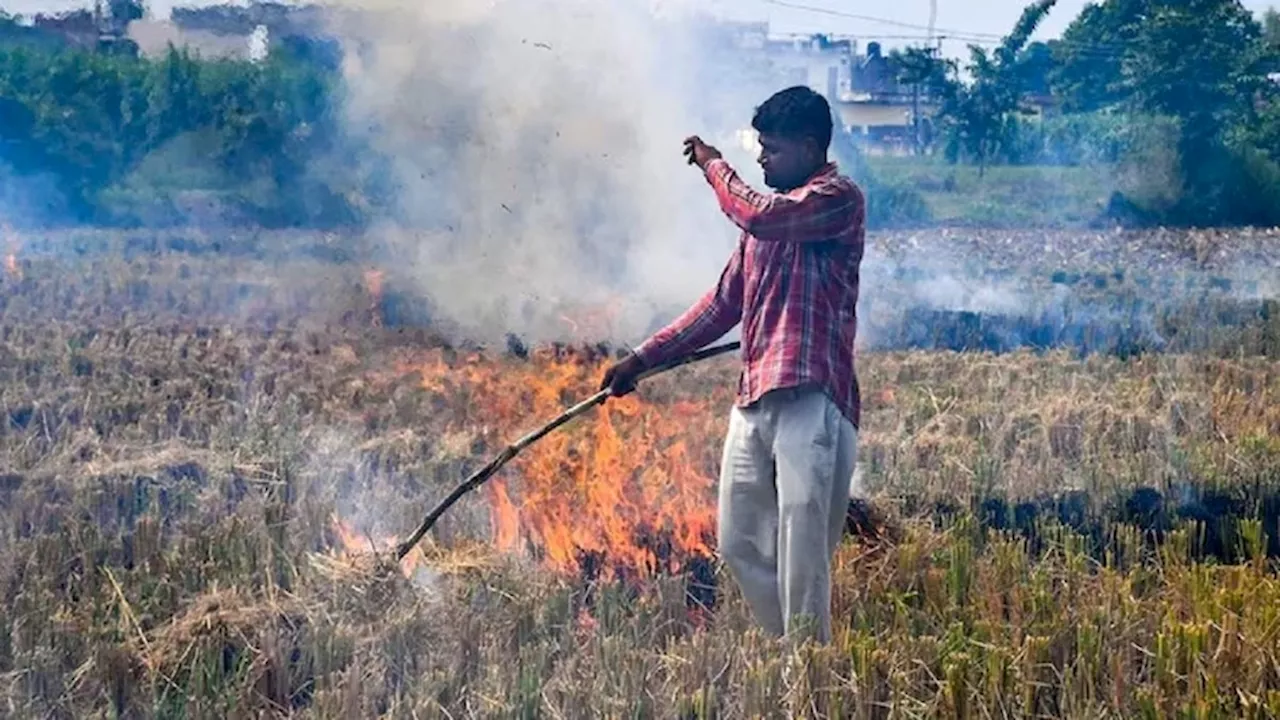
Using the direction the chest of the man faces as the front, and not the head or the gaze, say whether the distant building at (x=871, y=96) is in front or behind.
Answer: behind

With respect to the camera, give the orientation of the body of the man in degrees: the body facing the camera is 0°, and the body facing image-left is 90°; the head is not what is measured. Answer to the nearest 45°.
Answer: approximately 45°

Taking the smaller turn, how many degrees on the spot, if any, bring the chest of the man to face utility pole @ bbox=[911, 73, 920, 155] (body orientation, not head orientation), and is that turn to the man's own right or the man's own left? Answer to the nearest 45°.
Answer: approximately 135° to the man's own right

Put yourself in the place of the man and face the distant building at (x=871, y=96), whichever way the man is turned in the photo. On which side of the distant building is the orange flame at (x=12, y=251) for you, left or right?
left

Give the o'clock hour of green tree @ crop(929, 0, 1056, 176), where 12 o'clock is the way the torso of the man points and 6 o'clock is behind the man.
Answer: The green tree is roughly at 5 o'clock from the man.

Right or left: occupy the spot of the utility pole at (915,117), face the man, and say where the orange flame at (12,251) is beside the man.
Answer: right

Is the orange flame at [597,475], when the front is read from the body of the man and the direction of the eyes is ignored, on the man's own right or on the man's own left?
on the man's own right

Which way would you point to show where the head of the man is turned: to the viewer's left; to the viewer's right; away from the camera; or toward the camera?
to the viewer's left
